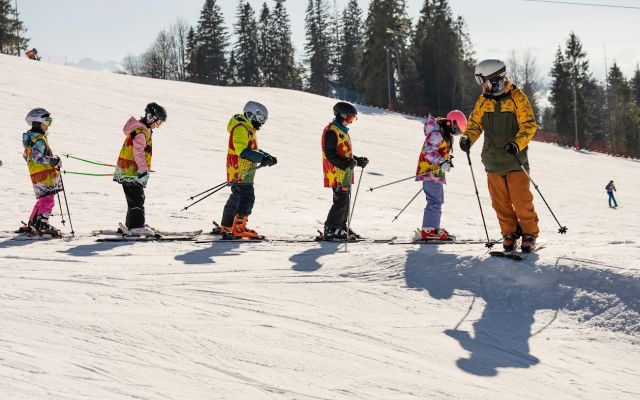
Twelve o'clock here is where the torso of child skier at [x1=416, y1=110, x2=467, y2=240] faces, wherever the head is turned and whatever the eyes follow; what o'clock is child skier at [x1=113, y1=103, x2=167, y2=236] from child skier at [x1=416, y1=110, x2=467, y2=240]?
child skier at [x1=113, y1=103, x2=167, y2=236] is roughly at 6 o'clock from child skier at [x1=416, y1=110, x2=467, y2=240].

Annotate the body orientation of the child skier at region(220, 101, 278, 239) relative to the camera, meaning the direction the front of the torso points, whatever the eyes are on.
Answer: to the viewer's right

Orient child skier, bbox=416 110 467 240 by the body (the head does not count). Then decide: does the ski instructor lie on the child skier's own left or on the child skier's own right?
on the child skier's own right

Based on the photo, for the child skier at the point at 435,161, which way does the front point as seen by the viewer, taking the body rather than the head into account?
to the viewer's right

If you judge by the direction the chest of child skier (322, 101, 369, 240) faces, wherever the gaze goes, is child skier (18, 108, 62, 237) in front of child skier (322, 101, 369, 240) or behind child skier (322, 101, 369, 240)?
behind

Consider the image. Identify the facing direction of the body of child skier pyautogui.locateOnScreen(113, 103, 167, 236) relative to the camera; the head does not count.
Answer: to the viewer's right

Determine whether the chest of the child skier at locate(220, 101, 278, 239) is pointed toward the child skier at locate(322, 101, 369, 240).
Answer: yes

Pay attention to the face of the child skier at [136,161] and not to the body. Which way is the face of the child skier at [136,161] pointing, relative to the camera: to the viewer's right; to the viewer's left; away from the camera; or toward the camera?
to the viewer's right

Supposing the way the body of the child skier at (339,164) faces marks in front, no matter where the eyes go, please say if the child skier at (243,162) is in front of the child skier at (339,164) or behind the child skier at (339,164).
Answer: behind

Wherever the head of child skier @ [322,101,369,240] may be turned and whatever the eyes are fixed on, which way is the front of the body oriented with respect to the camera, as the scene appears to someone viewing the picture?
to the viewer's right

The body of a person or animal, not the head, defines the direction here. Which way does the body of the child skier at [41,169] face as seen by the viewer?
to the viewer's right

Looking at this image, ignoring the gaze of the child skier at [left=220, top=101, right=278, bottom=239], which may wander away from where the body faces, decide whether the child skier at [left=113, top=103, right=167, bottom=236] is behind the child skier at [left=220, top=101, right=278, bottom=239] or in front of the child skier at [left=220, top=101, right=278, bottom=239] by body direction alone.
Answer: behind

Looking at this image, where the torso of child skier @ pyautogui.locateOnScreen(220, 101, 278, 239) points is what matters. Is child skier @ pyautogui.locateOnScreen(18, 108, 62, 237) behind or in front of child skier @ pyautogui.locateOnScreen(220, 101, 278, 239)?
behind

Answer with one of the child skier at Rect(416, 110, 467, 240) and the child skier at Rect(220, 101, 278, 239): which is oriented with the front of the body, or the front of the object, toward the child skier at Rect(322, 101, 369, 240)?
the child skier at Rect(220, 101, 278, 239)

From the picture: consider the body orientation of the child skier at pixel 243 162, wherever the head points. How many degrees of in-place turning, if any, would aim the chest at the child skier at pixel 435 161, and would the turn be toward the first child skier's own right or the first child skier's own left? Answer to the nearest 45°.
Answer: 0° — they already face them
